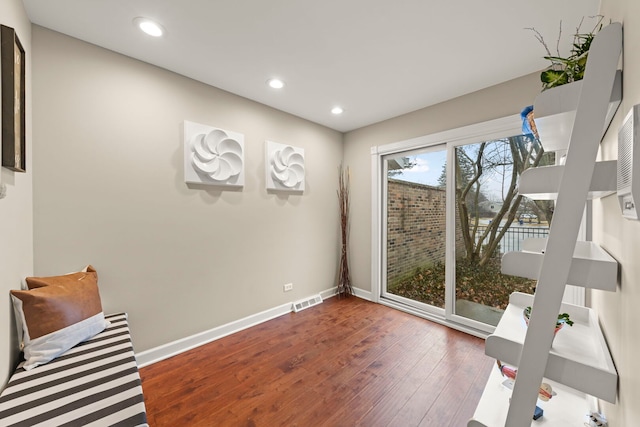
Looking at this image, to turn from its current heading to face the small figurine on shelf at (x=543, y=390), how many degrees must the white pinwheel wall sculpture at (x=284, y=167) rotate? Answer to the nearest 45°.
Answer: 0° — it already faces it

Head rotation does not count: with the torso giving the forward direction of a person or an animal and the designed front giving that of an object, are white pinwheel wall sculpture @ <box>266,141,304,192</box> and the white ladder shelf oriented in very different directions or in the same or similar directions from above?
very different directions

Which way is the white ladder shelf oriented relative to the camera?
to the viewer's left

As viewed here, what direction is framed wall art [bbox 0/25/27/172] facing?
to the viewer's right

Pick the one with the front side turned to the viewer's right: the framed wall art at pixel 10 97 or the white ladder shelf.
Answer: the framed wall art

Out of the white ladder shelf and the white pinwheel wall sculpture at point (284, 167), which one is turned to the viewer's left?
the white ladder shelf

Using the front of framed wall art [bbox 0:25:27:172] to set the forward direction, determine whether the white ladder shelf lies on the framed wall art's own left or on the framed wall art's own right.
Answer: on the framed wall art's own right
